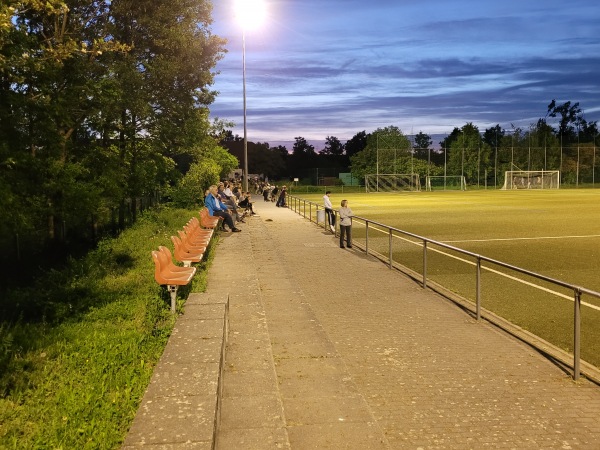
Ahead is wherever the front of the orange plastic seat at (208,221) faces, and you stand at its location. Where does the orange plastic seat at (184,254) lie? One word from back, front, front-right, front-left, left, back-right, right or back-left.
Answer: right

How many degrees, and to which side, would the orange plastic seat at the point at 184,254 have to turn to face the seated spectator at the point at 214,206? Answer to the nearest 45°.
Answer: approximately 90° to its left

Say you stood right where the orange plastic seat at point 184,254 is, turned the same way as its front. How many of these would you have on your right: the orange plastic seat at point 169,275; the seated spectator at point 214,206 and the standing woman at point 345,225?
1

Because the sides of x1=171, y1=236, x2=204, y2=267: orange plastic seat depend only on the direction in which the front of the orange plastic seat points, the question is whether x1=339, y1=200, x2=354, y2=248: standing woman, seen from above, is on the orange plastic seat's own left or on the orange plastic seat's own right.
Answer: on the orange plastic seat's own left

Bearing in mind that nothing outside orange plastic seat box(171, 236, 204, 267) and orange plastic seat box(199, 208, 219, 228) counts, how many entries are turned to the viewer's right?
2

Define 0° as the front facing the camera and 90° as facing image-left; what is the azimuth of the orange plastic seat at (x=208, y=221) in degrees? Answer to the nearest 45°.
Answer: approximately 270°

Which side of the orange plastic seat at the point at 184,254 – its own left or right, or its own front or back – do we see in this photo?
right
